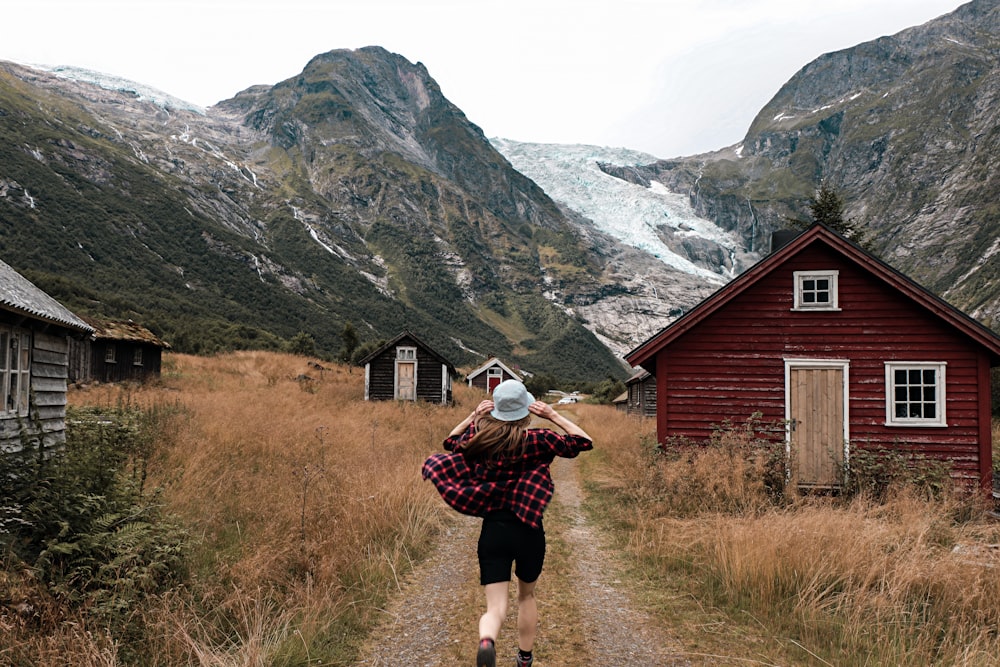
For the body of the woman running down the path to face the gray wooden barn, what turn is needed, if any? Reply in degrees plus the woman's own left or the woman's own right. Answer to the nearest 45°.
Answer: approximately 45° to the woman's own left

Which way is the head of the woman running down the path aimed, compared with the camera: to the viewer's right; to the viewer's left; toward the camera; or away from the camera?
away from the camera

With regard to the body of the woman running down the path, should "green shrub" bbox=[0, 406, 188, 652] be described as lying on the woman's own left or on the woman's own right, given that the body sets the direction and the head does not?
on the woman's own left

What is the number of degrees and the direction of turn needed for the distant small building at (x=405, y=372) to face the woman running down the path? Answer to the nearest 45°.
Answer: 0° — it already faces them

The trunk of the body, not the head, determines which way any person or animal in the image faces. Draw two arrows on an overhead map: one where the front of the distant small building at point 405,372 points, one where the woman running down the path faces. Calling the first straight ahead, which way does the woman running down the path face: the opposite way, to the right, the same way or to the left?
the opposite way

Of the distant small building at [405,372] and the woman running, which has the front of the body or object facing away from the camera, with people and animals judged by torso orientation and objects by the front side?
the woman running

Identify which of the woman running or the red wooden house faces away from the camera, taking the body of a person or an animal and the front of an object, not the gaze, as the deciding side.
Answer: the woman running

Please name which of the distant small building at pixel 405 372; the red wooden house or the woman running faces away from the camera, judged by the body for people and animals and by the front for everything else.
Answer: the woman running

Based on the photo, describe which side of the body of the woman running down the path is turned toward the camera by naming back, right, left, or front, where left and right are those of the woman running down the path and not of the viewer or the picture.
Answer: back

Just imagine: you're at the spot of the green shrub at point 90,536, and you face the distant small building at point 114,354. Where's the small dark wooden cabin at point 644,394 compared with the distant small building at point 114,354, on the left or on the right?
right

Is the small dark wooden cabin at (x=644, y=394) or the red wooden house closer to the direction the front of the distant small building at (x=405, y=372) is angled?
the red wooden house

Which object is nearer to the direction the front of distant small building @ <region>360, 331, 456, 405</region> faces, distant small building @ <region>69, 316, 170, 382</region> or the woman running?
the woman running
